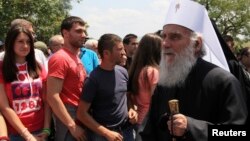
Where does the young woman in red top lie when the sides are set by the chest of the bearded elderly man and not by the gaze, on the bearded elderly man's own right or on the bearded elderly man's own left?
on the bearded elderly man's own right

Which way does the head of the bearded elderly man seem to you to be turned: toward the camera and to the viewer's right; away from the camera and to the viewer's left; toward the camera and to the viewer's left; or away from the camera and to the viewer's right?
toward the camera and to the viewer's left
